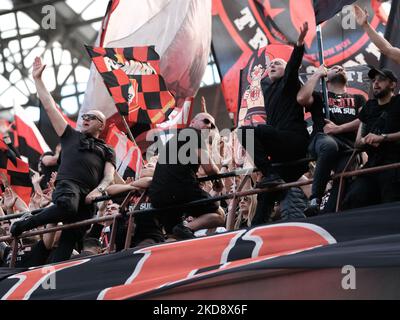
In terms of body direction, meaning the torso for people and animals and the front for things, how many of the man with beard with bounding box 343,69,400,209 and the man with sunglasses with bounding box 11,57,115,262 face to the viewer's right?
0

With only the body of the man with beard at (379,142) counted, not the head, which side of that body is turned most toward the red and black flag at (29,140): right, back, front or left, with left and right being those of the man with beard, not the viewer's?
right

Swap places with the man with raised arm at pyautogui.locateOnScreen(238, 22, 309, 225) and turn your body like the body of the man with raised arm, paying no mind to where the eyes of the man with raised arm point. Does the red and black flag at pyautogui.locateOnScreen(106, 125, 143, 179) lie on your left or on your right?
on your right

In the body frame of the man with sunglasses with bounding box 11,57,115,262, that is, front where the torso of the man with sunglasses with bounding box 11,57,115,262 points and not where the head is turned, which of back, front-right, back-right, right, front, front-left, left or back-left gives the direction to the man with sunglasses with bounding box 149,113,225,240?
left

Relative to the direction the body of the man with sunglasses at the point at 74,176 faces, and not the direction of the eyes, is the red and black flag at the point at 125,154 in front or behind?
behind

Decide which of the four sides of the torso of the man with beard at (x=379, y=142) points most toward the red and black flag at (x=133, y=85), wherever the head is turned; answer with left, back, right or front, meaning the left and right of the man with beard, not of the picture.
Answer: right

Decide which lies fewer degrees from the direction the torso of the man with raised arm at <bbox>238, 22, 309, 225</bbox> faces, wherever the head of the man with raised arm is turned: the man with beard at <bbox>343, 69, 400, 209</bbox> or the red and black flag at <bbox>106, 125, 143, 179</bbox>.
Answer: the red and black flag

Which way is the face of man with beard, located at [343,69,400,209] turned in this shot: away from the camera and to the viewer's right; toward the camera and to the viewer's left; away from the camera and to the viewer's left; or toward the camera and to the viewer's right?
toward the camera and to the viewer's left
